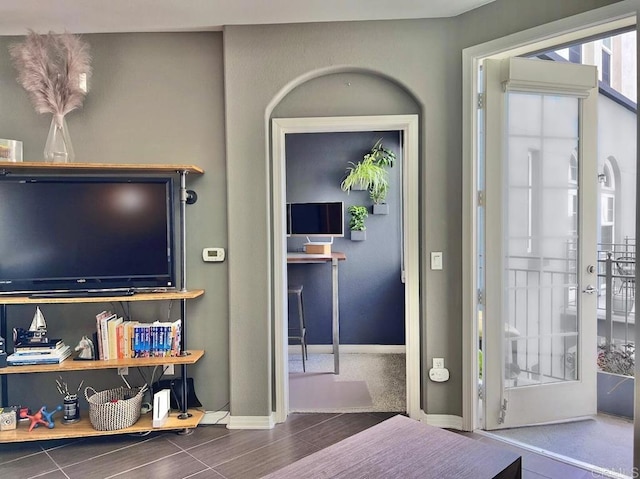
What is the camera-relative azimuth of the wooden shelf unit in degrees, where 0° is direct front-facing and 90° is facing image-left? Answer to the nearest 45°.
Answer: approximately 0°

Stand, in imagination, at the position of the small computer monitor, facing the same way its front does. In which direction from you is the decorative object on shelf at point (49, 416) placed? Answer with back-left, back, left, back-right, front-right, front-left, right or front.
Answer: front-right

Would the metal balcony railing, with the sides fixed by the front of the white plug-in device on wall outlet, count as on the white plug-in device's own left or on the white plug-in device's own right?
on the white plug-in device's own left

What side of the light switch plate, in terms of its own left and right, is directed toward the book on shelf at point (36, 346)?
right

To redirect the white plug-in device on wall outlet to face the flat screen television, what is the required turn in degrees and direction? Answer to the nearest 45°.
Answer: approximately 90° to its right

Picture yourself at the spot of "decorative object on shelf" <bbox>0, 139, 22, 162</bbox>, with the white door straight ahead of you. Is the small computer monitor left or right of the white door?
left
